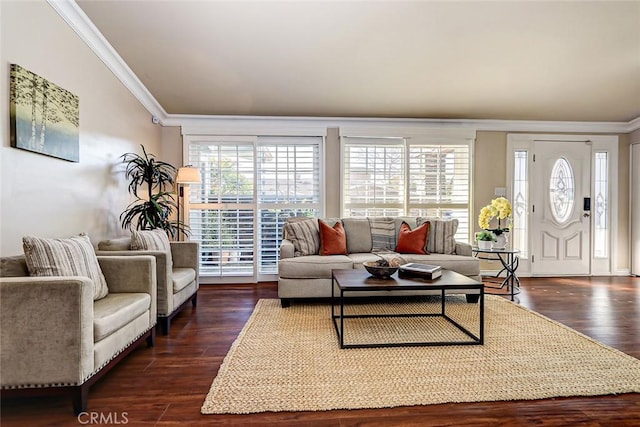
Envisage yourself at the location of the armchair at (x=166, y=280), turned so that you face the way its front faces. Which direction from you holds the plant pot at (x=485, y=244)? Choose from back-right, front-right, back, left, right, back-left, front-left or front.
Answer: front-left

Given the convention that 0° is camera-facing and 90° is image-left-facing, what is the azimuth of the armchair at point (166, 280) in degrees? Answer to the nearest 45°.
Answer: approximately 315°

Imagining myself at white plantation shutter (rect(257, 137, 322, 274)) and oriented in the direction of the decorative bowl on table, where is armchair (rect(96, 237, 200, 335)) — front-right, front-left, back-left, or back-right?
front-right

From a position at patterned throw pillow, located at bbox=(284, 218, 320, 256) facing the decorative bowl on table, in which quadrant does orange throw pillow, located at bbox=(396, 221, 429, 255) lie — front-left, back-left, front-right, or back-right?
front-left

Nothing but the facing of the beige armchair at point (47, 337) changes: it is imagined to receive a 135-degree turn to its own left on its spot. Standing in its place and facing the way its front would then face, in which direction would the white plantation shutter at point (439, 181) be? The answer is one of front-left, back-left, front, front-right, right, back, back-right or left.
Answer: right

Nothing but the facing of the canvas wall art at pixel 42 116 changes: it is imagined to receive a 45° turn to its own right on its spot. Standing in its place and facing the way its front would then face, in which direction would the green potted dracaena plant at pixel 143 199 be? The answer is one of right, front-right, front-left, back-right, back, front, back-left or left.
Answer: back-left

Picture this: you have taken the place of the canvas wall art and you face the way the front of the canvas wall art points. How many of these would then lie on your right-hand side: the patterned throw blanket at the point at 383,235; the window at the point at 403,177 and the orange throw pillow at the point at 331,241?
0

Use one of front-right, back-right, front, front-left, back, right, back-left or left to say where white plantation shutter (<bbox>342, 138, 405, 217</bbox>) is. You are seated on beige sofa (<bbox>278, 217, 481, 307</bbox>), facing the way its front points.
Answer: back

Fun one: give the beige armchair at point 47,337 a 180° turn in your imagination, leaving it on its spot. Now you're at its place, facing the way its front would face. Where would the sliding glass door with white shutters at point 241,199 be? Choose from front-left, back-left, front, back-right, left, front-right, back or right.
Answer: right

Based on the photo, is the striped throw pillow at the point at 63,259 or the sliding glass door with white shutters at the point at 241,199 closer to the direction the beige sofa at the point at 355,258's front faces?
the striped throw pillow

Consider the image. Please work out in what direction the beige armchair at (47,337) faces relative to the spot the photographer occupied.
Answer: facing the viewer and to the right of the viewer

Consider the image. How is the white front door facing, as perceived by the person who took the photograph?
facing the viewer

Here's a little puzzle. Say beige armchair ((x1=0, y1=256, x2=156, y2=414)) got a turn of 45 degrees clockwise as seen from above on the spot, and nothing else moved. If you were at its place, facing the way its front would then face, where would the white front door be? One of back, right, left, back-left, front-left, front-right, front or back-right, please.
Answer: left

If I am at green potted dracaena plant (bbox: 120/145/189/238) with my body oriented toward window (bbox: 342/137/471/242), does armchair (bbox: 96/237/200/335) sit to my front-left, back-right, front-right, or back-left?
front-right

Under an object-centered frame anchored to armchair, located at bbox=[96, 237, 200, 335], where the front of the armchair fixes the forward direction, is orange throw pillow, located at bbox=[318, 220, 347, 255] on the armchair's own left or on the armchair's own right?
on the armchair's own left

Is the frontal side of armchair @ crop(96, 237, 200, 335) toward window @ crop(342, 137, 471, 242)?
no

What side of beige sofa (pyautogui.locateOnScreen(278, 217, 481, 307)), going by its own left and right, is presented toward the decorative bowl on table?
front

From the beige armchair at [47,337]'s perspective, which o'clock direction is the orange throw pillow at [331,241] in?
The orange throw pillow is roughly at 10 o'clock from the beige armchair.

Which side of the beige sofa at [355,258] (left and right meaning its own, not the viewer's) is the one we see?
front
